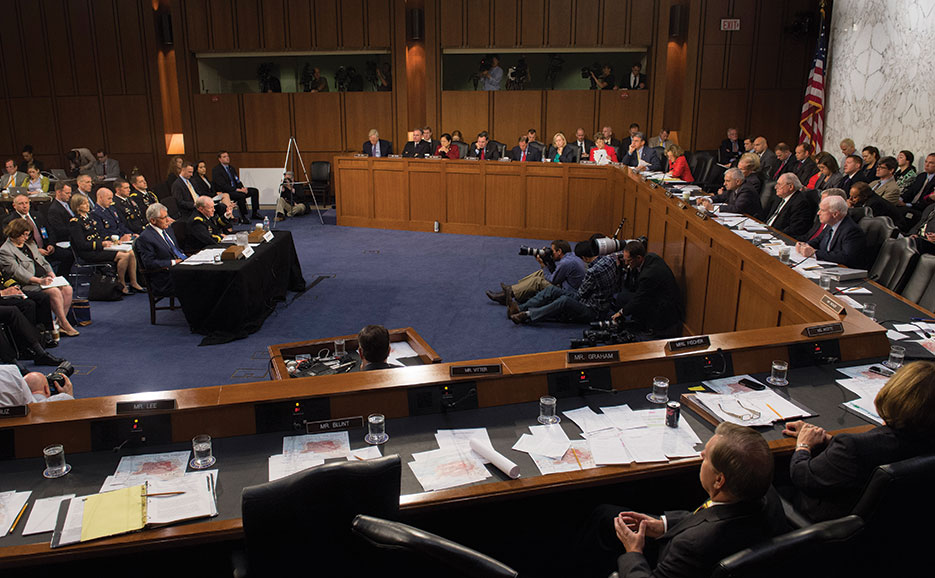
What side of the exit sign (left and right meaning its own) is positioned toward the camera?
front

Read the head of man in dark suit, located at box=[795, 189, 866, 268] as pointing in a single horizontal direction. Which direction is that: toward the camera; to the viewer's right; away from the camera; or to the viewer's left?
to the viewer's left

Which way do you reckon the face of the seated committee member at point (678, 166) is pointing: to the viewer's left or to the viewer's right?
to the viewer's left

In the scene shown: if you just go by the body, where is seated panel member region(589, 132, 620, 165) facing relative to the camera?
toward the camera

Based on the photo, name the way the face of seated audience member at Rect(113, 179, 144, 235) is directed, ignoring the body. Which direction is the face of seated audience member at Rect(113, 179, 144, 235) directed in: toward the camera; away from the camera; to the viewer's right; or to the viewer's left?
to the viewer's right

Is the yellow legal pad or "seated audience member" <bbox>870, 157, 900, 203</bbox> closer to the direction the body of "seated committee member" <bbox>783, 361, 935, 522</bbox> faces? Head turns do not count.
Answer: the seated audience member

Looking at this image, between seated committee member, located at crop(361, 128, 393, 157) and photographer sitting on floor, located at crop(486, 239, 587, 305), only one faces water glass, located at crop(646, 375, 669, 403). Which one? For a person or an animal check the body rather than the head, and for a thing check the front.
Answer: the seated committee member

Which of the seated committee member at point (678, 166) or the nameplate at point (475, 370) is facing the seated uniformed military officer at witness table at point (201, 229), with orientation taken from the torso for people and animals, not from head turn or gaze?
the seated committee member at point (678, 166)

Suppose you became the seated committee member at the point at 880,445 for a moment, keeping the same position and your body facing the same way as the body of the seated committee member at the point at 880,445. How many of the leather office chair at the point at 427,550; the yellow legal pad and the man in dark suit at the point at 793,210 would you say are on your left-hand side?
2

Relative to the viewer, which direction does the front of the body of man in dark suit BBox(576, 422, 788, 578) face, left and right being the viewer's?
facing to the left of the viewer

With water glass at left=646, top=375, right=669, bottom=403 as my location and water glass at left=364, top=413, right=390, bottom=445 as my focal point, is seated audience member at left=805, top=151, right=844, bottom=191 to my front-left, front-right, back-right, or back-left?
back-right

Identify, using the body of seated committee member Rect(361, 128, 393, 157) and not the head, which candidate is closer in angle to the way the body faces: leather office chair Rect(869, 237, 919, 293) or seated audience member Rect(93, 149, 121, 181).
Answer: the leather office chair

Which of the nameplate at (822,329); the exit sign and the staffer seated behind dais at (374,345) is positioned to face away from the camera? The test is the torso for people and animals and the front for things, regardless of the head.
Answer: the staffer seated behind dais

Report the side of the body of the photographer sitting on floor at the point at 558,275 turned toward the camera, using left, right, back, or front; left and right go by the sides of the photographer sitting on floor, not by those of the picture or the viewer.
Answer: left

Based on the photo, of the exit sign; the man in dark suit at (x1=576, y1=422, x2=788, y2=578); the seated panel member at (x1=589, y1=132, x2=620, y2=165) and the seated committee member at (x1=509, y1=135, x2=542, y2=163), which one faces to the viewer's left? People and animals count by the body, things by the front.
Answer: the man in dark suit

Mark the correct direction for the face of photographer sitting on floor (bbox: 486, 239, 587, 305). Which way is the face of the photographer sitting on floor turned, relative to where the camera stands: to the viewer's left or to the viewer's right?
to the viewer's left
